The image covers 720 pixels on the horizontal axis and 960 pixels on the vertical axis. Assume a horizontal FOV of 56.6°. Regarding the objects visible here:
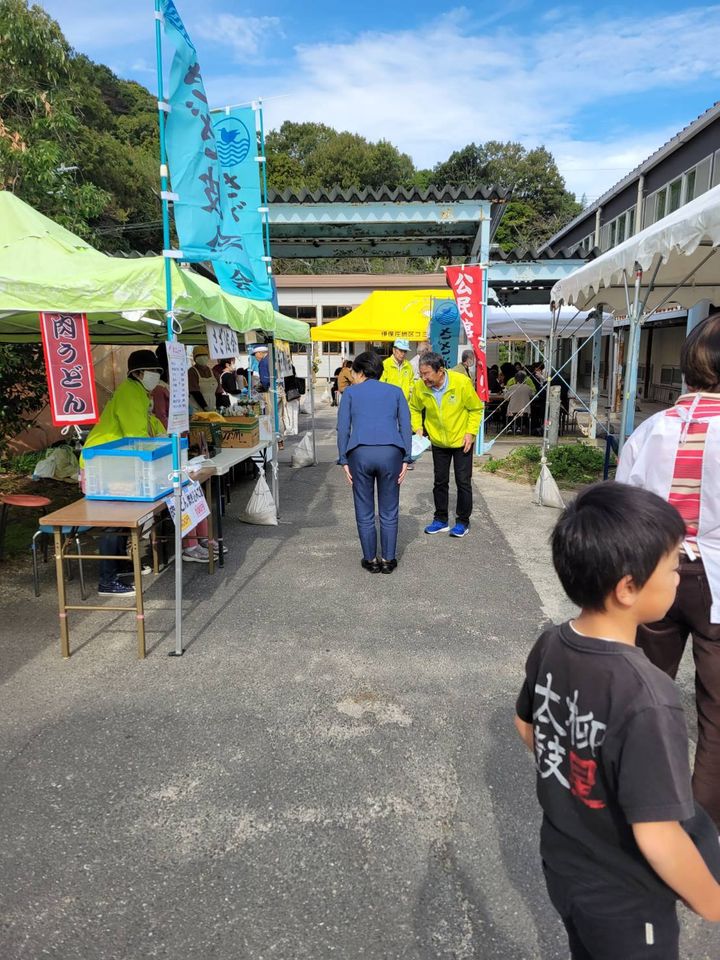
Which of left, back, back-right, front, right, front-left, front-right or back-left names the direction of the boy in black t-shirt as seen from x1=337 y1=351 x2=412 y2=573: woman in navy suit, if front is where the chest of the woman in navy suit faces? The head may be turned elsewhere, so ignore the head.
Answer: back

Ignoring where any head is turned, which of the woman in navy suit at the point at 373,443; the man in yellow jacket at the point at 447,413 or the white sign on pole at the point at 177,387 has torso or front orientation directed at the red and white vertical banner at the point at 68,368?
the man in yellow jacket

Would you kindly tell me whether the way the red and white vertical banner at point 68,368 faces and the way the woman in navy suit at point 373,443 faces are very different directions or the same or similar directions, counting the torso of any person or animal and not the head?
very different directions

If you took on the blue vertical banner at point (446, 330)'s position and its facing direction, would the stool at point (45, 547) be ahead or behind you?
ahead

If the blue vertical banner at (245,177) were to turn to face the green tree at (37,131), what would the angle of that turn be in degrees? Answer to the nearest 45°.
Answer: approximately 135° to its right

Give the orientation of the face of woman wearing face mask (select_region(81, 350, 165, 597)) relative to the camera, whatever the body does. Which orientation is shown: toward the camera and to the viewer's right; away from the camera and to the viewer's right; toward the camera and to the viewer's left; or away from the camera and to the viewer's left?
toward the camera and to the viewer's right
